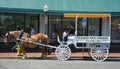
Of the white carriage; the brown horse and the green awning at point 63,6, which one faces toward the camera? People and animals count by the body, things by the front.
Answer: the green awning

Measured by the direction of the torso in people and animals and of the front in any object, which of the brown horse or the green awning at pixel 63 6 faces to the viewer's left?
the brown horse

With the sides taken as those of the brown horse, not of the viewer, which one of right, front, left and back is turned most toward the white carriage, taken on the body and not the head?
back

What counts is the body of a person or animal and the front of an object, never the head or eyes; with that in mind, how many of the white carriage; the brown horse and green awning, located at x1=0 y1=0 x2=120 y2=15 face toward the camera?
1

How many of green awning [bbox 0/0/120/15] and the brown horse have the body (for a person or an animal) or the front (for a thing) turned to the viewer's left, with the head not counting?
1

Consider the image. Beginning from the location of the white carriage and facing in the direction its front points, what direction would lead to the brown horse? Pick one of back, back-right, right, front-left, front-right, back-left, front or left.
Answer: front

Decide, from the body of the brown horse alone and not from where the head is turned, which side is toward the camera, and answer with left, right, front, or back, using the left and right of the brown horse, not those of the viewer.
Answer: left

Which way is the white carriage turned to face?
to the viewer's left

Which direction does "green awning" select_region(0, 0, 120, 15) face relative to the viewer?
toward the camera

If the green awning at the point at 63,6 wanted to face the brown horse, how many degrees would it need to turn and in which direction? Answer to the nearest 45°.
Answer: approximately 45° to its right

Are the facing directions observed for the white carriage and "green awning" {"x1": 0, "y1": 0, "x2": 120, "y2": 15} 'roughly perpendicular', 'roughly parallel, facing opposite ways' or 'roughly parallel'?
roughly perpendicular

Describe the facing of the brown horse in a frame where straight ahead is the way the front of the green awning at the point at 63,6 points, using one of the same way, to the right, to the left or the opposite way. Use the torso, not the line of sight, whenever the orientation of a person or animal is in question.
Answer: to the right
